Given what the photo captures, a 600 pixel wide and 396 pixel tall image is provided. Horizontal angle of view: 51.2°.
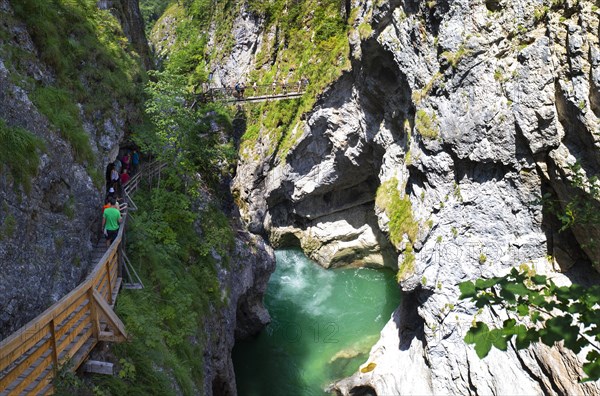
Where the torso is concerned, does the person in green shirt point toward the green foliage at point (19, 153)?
no
